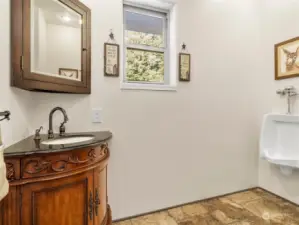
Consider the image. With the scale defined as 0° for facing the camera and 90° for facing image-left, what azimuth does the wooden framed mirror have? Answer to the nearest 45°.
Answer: approximately 315°

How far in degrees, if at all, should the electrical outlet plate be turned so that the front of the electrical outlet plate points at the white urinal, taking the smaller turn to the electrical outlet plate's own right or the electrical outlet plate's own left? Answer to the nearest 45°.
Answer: approximately 90° to the electrical outlet plate's own left

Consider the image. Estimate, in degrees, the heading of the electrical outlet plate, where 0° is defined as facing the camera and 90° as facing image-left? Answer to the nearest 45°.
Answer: approximately 0°

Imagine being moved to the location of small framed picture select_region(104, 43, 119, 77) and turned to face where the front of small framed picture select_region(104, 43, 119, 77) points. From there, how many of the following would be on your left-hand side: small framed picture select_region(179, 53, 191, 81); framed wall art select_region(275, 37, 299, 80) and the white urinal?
3

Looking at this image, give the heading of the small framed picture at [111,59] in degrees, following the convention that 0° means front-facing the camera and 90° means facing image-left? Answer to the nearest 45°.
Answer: approximately 0°

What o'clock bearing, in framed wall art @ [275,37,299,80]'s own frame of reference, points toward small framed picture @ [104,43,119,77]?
The small framed picture is roughly at 12 o'clock from the framed wall art.

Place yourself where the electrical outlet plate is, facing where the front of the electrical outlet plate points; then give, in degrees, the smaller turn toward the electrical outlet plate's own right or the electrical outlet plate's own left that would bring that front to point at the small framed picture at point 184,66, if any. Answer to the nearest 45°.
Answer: approximately 90° to the electrical outlet plate's own left

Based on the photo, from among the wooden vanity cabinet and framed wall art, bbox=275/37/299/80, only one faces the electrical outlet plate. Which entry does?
the framed wall art

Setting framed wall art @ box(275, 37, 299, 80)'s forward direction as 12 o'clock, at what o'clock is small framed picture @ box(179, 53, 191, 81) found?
The small framed picture is roughly at 12 o'clock from the framed wall art.

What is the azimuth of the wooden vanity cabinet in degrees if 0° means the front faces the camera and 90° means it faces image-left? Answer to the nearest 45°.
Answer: approximately 315°

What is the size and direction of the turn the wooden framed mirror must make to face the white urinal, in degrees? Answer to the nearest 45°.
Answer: approximately 45° to its left

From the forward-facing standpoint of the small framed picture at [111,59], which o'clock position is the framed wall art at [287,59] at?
The framed wall art is roughly at 9 o'clock from the small framed picture.

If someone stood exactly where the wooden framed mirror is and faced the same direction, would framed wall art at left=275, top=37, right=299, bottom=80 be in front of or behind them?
in front

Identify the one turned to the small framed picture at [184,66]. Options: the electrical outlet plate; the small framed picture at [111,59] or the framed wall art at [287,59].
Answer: the framed wall art
